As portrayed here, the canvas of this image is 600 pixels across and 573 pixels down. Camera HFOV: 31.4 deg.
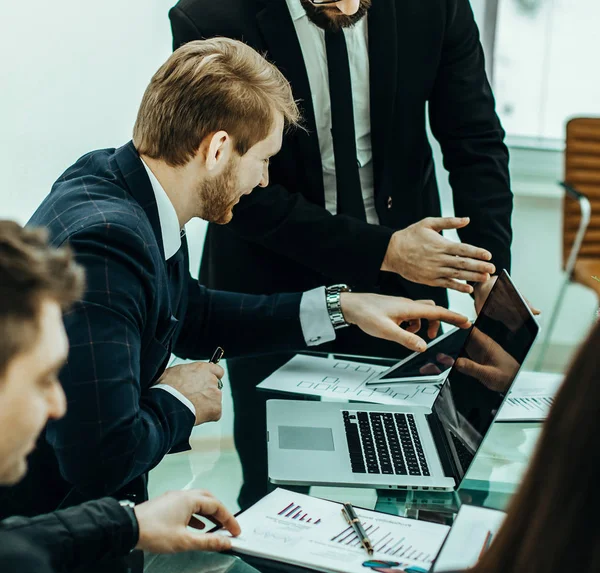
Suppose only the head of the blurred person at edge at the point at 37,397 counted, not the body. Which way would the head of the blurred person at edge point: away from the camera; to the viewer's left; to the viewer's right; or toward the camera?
to the viewer's right

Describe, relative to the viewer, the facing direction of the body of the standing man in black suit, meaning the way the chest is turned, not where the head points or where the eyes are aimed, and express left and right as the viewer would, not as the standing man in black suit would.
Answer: facing the viewer

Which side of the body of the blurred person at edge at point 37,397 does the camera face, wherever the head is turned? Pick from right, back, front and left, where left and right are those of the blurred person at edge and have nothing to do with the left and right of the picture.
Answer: right

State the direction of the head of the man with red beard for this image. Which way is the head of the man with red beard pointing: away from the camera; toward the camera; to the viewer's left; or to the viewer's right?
to the viewer's right

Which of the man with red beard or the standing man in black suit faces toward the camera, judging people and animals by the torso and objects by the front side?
the standing man in black suit

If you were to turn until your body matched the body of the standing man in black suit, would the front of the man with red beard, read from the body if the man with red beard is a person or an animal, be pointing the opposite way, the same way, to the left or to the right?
to the left

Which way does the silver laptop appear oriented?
to the viewer's left

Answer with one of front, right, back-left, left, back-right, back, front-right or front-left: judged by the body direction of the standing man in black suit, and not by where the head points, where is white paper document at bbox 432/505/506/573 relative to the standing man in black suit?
front

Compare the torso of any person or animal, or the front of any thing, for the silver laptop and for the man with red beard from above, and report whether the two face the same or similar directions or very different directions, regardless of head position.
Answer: very different directions

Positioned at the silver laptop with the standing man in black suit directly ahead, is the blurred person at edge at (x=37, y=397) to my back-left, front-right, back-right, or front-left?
back-left

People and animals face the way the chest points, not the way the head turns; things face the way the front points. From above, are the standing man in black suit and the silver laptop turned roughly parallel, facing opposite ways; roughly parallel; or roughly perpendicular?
roughly perpendicular

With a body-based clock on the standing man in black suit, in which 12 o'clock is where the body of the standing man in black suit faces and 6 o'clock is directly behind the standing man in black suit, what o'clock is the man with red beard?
The man with red beard is roughly at 1 o'clock from the standing man in black suit.

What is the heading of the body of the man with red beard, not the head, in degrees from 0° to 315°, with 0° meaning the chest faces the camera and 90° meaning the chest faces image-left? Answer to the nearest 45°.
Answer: approximately 270°
